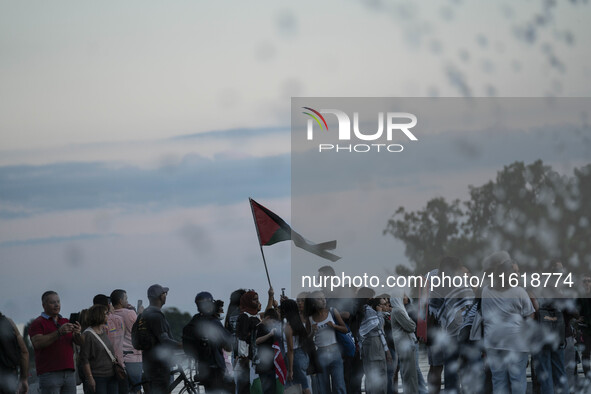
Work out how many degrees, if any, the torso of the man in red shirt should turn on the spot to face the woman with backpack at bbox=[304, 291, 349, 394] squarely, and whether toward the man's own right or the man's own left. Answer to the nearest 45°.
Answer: approximately 45° to the man's own left

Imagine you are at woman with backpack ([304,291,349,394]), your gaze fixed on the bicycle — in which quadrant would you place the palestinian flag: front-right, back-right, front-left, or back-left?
front-right

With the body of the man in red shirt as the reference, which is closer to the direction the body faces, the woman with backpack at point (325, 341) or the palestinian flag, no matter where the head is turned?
the woman with backpack

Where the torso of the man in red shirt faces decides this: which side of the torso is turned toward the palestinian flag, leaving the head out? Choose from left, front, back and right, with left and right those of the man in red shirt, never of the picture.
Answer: left

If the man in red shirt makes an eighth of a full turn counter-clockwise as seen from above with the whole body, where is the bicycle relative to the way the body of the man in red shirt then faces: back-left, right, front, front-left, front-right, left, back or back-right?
front-left
